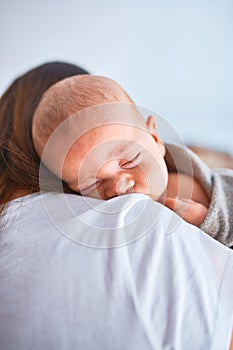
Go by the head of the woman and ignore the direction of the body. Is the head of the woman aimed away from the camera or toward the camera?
away from the camera

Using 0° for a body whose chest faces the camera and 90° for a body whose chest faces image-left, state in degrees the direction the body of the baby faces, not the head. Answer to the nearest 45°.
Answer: approximately 0°
